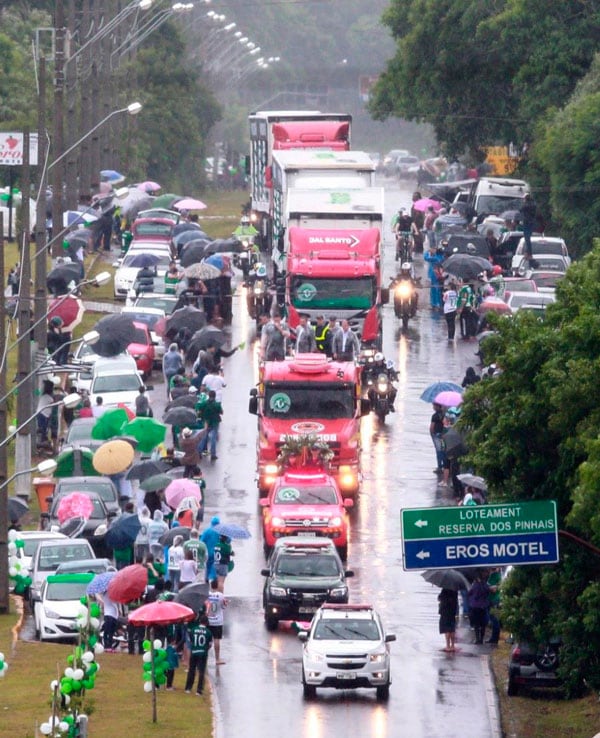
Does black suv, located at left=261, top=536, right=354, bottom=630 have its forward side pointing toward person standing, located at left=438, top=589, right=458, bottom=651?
no

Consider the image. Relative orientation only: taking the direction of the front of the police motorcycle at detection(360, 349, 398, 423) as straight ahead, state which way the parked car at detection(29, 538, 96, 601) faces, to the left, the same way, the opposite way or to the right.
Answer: the same way

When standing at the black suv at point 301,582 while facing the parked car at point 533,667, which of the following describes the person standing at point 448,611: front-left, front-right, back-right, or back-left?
front-left

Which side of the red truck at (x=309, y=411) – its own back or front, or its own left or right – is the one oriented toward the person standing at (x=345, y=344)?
back

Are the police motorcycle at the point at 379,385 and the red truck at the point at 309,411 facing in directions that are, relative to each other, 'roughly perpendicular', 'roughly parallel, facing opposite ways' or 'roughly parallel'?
roughly parallel

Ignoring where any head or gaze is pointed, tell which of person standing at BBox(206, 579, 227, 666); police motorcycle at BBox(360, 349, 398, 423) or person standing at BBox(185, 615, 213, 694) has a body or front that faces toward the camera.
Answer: the police motorcycle

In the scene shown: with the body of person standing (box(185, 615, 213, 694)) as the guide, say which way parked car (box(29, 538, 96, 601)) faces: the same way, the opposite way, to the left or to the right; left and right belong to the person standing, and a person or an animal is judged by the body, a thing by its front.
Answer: the opposite way

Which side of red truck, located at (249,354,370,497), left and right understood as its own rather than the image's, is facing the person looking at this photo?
front

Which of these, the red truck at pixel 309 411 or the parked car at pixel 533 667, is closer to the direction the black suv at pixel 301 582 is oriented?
the parked car

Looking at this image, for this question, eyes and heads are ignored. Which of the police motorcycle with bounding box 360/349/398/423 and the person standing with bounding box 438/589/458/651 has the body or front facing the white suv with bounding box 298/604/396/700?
the police motorcycle

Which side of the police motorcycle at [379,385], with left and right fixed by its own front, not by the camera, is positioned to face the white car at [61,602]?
front

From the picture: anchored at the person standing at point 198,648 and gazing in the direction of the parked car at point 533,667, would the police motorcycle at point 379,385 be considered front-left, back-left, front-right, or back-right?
front-left

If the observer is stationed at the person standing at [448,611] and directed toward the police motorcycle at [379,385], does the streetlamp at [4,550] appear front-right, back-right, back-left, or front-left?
front-left

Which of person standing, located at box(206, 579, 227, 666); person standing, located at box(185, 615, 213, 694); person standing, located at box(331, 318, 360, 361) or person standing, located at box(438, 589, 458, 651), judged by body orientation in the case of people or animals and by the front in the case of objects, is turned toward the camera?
person standing, located at box(331, 318, 360, 361)

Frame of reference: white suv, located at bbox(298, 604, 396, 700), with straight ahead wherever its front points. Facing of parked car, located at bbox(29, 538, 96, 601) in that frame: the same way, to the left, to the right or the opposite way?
the same way

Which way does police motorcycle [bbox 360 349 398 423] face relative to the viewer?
toward the camera

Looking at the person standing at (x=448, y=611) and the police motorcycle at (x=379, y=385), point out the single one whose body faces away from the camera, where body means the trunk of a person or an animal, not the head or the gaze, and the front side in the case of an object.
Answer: the person standing

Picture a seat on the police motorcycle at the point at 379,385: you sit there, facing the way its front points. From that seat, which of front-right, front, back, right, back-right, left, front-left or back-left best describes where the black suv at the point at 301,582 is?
front

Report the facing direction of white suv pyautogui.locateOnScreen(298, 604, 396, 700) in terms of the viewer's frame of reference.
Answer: facing the viewer

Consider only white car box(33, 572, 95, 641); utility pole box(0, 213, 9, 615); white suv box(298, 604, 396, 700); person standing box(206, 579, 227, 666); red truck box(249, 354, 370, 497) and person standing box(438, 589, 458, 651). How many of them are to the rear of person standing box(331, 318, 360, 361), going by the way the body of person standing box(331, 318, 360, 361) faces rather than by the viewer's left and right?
0

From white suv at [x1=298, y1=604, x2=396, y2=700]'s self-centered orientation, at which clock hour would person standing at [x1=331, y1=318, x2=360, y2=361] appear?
The person standing is roughly at 6 o'clock from the white suv.
